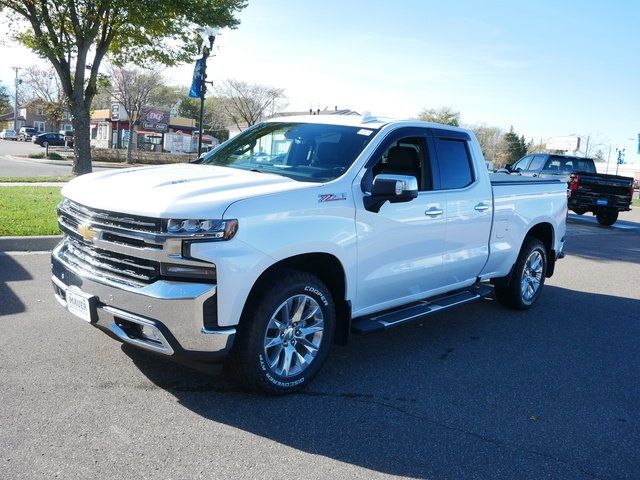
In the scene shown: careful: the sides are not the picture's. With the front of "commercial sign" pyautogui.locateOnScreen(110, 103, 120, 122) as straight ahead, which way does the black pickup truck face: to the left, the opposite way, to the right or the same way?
the opposite way

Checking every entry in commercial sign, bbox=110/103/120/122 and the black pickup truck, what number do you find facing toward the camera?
1

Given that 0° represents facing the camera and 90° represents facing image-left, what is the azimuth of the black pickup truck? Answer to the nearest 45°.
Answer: approximately 135°

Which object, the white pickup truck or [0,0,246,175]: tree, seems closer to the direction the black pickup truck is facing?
the tree

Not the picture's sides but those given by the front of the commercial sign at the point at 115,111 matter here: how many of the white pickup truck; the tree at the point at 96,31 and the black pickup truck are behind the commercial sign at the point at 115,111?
0

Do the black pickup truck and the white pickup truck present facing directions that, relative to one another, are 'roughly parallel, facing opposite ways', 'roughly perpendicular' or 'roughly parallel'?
roughly perpendicular

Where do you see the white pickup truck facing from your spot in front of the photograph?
facing the viewer and to the left of the viewer

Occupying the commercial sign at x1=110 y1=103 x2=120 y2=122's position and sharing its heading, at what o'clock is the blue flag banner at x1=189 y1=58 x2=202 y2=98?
The blue flag banner is roughly at 12 o'clock from the commercial sign.

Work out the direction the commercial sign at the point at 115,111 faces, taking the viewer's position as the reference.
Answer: facing the viewer

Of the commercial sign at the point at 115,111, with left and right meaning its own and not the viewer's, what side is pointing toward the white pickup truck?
front

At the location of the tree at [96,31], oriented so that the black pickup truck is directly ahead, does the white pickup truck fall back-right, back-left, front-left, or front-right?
front-right

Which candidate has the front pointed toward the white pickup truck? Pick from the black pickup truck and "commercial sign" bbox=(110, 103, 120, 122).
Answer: the commercial sign

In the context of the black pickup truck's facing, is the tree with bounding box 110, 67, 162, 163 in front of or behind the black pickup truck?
in front

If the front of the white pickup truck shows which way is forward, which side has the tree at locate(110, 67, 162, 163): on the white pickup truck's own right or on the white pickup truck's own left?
on the white pickup truck's own right

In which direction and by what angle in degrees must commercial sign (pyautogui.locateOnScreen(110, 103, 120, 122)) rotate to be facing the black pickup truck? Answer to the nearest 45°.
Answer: approximately 45° to its left

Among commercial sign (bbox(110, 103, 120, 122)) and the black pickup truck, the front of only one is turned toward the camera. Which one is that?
the commercial sign
